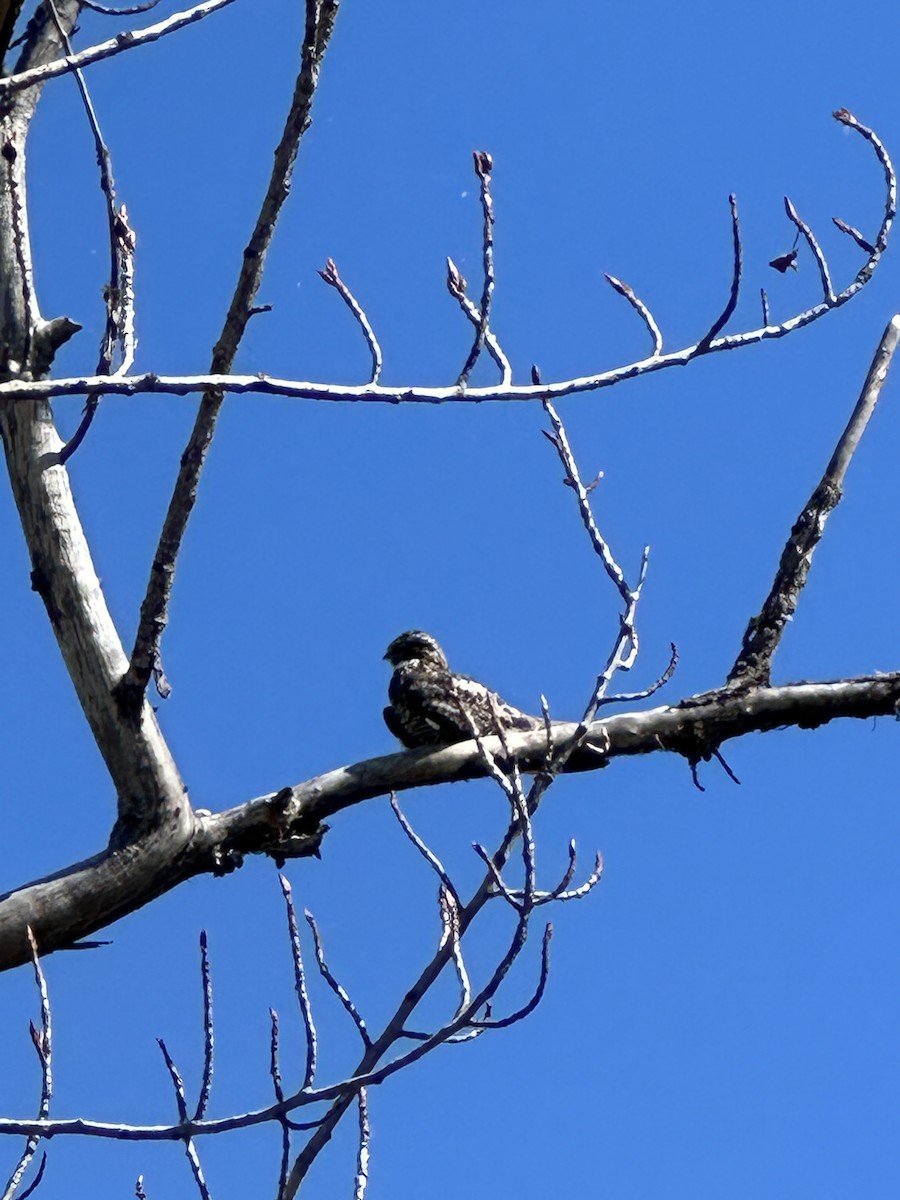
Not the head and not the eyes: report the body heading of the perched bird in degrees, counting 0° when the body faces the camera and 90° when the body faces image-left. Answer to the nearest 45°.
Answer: approximately 90°
